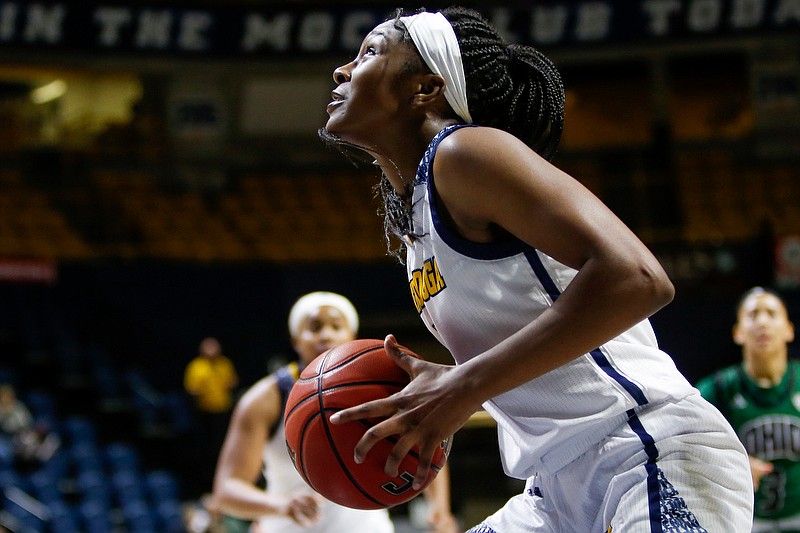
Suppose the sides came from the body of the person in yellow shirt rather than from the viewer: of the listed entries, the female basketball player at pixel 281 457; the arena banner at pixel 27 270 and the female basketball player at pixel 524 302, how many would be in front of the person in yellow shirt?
2

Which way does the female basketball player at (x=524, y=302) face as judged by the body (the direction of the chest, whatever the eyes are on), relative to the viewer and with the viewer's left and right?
facing to the left of the viewer

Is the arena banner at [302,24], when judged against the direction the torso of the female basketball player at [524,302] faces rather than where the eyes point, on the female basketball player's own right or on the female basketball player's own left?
on the female basketball player's own right

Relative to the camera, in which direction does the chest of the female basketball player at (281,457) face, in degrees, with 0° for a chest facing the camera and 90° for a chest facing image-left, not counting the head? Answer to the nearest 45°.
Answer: approximately 0°

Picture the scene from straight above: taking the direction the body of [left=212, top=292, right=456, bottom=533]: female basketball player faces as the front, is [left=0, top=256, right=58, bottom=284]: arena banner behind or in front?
behind

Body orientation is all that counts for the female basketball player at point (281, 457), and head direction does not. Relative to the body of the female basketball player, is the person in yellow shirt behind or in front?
behind

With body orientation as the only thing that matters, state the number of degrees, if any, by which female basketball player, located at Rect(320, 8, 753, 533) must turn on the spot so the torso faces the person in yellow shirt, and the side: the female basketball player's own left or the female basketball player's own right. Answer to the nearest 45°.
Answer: approximately 90° to the female basketball player's own right

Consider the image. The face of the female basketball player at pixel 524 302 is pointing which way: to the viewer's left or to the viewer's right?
to the viewer's left

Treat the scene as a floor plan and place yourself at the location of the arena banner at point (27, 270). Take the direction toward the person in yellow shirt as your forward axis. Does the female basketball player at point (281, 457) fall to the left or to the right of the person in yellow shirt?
right

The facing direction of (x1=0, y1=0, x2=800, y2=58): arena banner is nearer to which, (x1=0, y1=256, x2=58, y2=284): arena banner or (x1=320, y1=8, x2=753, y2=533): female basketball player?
the female basketball player
